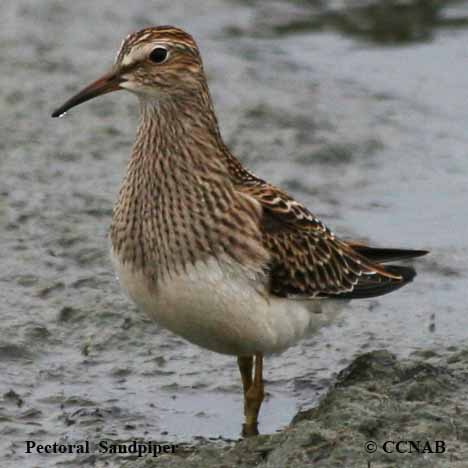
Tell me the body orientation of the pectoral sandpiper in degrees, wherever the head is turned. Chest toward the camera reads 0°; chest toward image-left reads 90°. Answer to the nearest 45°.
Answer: approximately 45°
